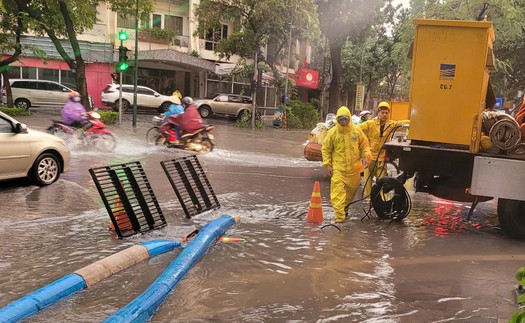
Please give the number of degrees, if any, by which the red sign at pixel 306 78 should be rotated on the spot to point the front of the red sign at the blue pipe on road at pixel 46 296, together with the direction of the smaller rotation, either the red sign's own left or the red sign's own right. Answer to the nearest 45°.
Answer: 0° — it already faces it

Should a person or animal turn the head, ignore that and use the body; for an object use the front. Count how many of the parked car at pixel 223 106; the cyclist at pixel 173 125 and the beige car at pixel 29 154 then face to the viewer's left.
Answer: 2

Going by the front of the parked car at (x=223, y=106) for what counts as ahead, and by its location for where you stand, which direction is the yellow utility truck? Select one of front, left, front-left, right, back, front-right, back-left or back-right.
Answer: left

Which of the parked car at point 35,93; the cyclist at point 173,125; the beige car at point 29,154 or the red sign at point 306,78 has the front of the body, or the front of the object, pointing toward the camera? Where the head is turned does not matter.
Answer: the red sign

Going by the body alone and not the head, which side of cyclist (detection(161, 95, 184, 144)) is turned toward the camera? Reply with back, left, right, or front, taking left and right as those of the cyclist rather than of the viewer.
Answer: left

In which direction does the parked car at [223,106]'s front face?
to the viewer's left

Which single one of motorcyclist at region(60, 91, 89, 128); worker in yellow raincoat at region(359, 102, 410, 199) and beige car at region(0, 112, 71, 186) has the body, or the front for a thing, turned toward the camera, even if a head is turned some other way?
the worker in yellow raincoat
